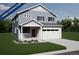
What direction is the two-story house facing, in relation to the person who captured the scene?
facing the viewer and to the right of the viewer
